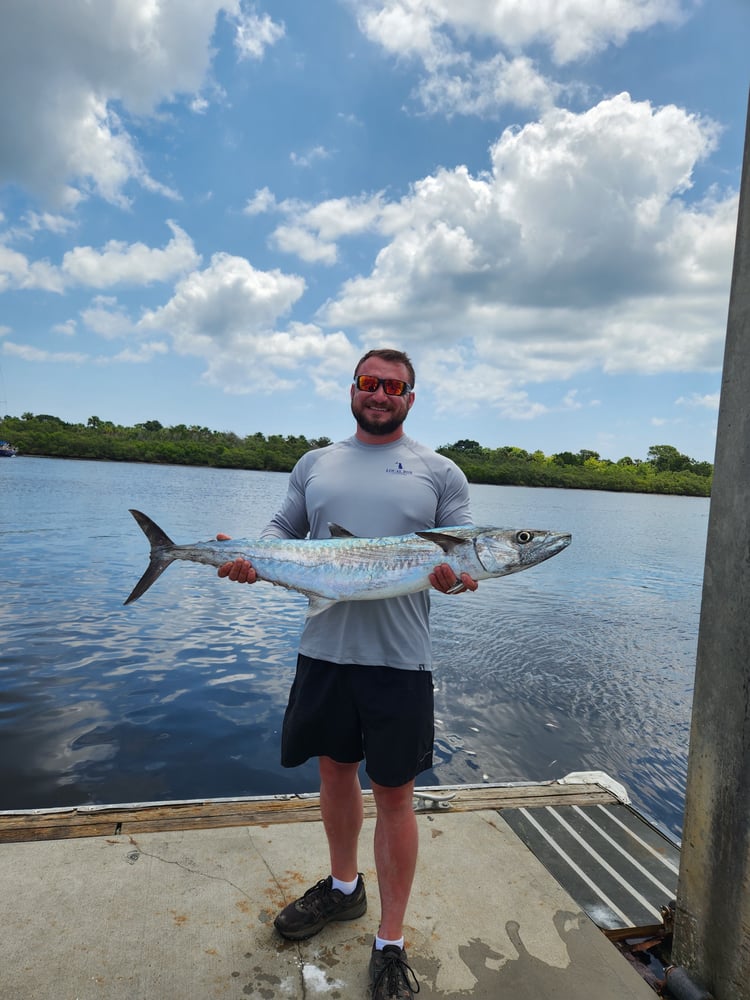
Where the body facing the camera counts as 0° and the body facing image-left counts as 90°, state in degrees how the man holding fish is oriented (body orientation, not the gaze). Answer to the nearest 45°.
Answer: approximately 0°
